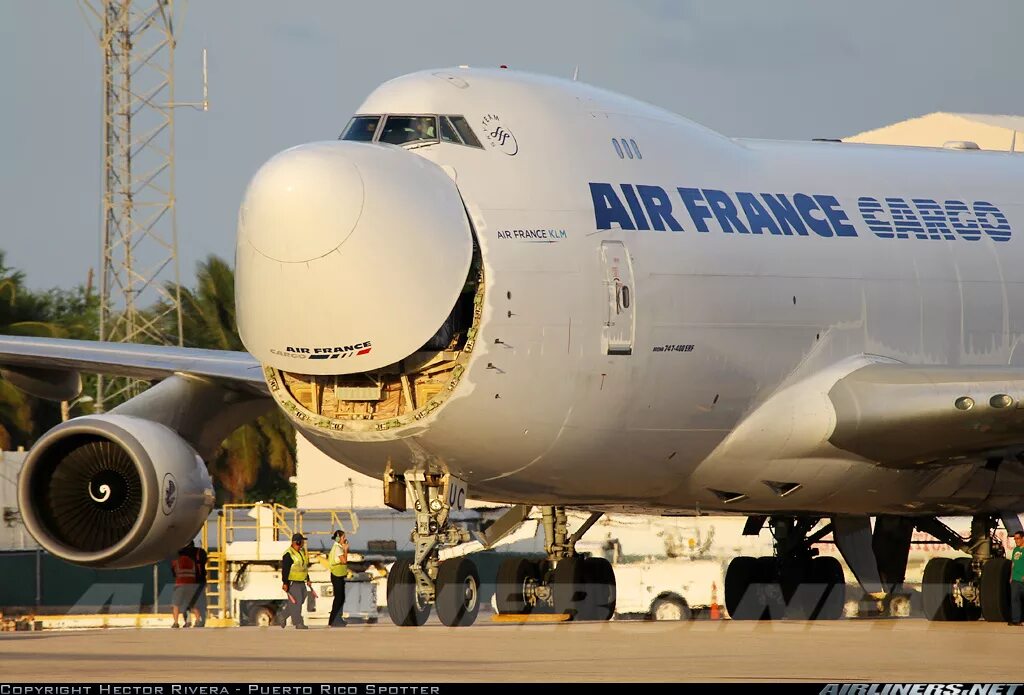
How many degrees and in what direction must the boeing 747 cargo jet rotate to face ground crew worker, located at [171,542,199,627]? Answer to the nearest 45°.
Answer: approximately 90° to its right

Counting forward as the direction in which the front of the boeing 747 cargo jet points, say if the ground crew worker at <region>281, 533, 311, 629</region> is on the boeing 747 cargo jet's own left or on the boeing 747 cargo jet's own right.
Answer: on the boeing 747 cargo jet's own right

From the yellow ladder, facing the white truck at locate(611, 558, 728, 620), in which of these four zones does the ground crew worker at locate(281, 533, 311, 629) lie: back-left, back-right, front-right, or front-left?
front-right

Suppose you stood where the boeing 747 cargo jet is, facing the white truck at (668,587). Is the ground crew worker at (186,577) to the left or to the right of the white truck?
left

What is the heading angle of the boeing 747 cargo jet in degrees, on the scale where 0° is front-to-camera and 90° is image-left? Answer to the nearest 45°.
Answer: approximately 45°

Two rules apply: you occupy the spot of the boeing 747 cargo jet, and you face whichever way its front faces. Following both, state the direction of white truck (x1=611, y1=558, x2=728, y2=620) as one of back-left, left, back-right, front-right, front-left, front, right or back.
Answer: back-right

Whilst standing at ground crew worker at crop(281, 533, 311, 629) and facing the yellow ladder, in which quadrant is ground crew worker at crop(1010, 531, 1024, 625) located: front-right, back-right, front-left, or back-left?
back-right
